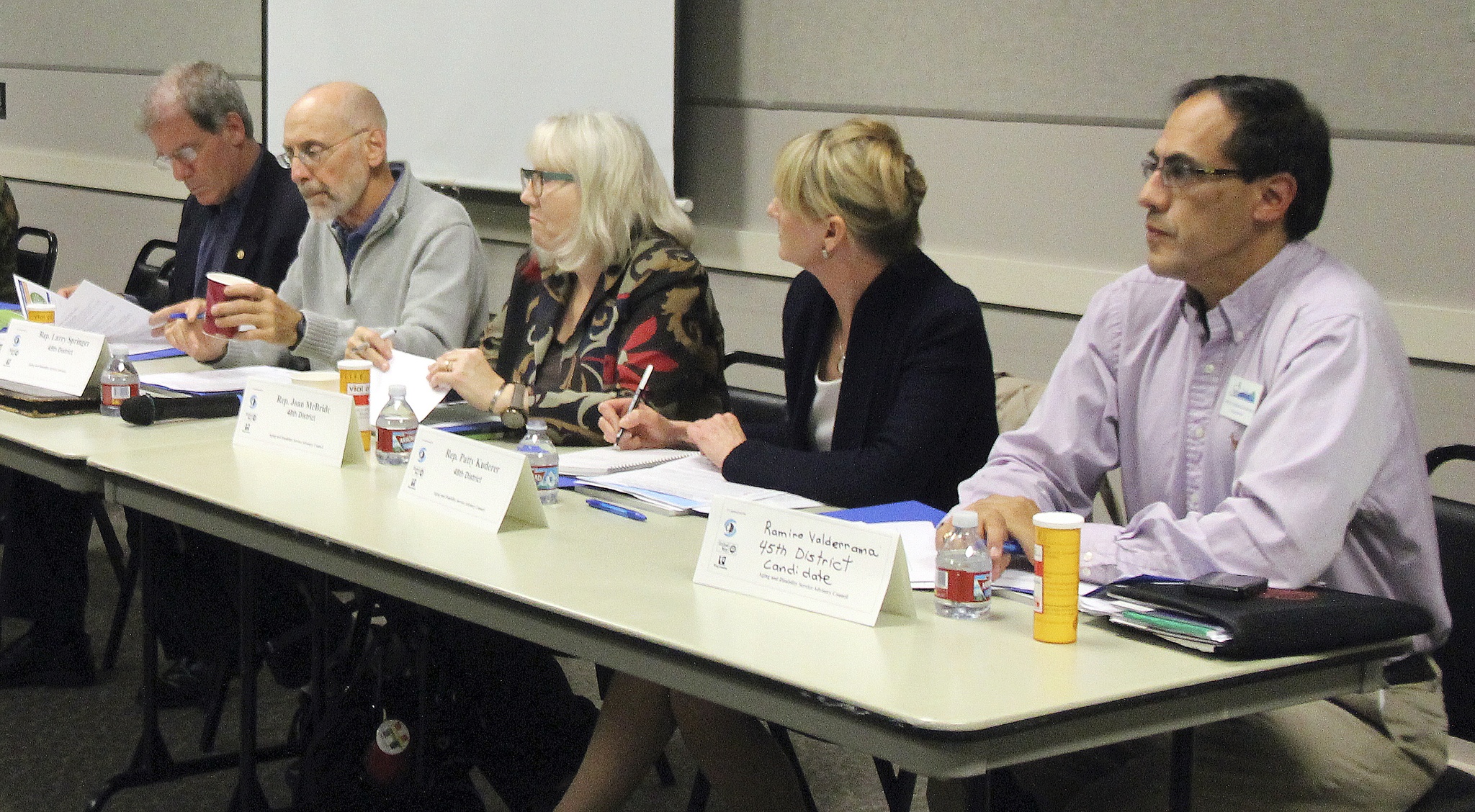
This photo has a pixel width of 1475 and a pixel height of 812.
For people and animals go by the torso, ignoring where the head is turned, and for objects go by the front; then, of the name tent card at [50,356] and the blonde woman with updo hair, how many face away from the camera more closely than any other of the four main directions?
0

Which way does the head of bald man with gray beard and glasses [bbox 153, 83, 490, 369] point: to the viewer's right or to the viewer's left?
to the viewer's left

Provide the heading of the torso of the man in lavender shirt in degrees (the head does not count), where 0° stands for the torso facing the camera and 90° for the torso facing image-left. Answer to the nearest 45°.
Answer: approximately 45°

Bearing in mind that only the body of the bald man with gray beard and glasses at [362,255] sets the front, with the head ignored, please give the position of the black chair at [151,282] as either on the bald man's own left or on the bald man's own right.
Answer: on the bald man's own right

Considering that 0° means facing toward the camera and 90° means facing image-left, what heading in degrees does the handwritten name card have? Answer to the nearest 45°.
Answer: approximately 45°

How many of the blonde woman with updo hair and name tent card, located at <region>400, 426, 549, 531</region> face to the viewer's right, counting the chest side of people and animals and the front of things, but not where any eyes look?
0

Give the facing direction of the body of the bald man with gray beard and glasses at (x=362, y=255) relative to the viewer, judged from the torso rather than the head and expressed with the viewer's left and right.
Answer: facing the viewer and to the left of the viewer

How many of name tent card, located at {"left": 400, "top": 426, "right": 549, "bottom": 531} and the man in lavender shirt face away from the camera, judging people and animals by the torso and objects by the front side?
0

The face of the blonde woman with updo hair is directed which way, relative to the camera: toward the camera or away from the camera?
away from the camera

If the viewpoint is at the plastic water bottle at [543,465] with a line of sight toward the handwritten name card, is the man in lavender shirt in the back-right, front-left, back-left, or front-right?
front-left

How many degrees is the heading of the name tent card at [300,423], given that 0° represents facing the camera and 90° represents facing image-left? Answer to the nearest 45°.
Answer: approximately 45°

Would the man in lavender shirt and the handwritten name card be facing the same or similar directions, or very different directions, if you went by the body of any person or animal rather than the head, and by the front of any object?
same or similar directions

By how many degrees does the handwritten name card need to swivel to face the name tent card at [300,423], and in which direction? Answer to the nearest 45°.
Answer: approximately 90° to its right

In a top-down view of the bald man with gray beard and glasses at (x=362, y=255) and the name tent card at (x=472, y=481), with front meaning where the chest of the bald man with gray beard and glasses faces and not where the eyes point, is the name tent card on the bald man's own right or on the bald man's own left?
on the bald man's own left

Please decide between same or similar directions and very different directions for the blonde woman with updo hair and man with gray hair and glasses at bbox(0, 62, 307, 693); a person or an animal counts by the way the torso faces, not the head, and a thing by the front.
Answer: same or similar directions
